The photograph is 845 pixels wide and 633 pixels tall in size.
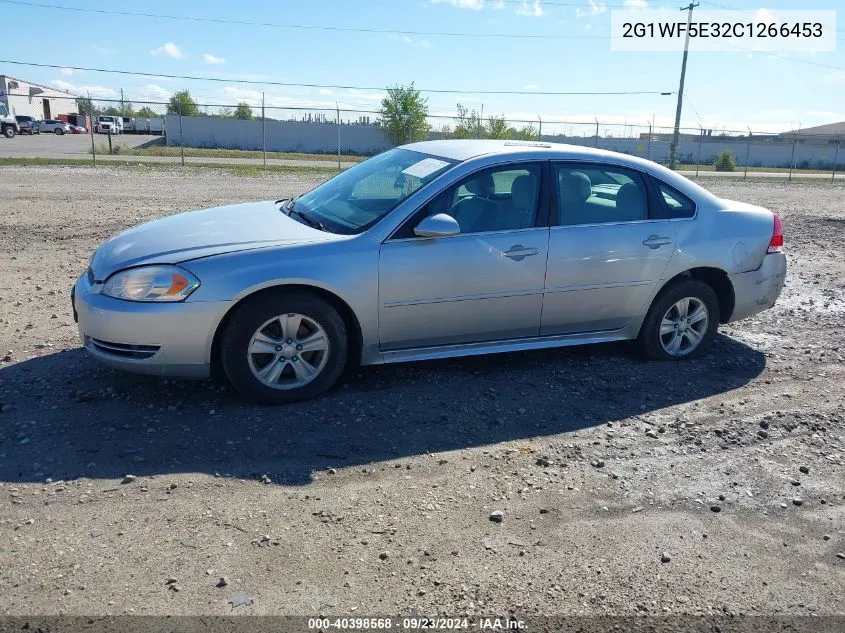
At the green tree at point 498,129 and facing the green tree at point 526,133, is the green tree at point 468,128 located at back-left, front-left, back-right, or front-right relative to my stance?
back-left

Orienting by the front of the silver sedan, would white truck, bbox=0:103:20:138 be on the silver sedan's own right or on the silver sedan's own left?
on the silver sedan's own right

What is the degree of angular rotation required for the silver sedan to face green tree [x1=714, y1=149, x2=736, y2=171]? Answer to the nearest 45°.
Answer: approximately 135° to its right

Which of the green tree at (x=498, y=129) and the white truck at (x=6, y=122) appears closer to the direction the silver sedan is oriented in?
the white truck

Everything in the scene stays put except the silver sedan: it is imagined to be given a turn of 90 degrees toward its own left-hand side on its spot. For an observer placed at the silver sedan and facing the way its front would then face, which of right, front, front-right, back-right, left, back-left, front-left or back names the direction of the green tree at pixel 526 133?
back

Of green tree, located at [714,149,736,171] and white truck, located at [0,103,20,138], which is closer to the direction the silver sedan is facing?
the white truck

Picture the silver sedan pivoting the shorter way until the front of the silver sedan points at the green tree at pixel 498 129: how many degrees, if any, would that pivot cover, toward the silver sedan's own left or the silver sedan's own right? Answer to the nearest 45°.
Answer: approximately 90° to the silver sedan's own right

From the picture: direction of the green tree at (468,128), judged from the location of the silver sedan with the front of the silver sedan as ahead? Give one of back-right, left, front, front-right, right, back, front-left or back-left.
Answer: right

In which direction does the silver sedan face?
to the viewer's left
